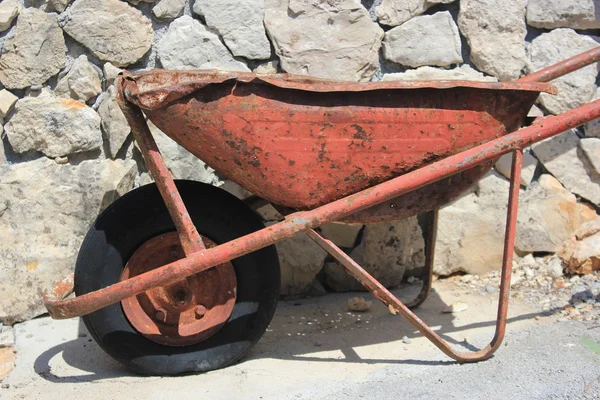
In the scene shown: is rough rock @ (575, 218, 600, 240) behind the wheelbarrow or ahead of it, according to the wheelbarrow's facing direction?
behind

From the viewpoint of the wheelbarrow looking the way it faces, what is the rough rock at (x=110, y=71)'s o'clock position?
The rough rock is roughly at 2 o'clock from the wheelbarrow.

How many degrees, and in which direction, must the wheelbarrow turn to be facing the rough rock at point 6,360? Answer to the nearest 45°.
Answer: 0° — it already faces it

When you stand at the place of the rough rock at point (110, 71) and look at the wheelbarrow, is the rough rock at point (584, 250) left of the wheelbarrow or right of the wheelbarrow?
left

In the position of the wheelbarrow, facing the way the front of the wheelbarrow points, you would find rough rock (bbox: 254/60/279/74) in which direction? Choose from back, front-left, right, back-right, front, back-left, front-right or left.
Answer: right

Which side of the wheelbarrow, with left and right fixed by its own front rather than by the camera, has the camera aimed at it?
left

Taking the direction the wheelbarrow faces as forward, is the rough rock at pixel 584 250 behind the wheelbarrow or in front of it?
behind
